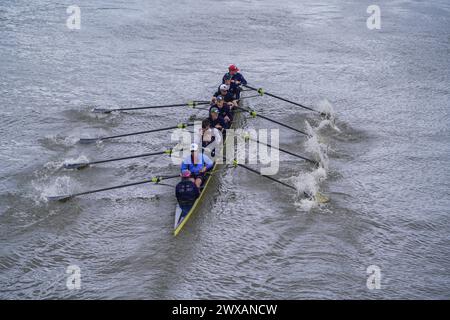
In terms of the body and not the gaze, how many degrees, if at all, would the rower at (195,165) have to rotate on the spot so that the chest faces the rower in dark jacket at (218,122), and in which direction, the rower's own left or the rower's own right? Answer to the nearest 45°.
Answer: approximately 180°

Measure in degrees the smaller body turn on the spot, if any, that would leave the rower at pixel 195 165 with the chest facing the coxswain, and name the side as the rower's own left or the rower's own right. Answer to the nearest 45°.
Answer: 0° — they already face them

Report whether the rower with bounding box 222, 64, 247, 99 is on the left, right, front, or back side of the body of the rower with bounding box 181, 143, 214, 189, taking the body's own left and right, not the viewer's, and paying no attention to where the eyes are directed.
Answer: back

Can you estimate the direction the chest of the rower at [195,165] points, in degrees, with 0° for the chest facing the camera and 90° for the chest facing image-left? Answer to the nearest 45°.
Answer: approximately 0°

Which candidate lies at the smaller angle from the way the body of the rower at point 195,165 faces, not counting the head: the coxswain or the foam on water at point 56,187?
the coxswain

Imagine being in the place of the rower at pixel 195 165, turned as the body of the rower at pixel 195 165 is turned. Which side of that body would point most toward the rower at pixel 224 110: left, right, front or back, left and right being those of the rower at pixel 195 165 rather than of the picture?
back

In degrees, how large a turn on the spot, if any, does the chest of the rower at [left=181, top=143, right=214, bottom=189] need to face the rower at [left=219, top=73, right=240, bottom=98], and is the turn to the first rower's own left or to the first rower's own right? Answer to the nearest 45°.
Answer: approximately 180°

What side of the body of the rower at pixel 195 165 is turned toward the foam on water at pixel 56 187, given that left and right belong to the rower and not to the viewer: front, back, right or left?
right
